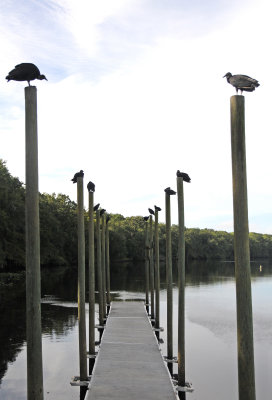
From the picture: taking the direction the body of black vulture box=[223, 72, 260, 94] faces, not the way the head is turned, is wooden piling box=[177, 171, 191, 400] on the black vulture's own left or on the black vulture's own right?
on the black vulture's own right

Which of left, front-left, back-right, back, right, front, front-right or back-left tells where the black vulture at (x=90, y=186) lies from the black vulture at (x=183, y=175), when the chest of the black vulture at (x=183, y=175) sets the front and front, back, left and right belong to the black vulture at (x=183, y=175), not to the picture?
front-right

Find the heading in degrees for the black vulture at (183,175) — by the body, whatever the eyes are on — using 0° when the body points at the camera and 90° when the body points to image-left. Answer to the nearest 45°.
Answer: approximately 90°

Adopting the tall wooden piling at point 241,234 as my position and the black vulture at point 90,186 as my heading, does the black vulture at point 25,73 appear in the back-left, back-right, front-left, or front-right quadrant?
front-left

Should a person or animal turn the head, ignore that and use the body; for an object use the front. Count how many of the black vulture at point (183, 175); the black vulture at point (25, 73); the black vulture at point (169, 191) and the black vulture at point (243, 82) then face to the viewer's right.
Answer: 1

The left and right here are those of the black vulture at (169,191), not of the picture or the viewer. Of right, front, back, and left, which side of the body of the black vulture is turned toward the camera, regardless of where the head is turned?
left

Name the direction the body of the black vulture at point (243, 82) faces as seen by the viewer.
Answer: to the viewer's left
